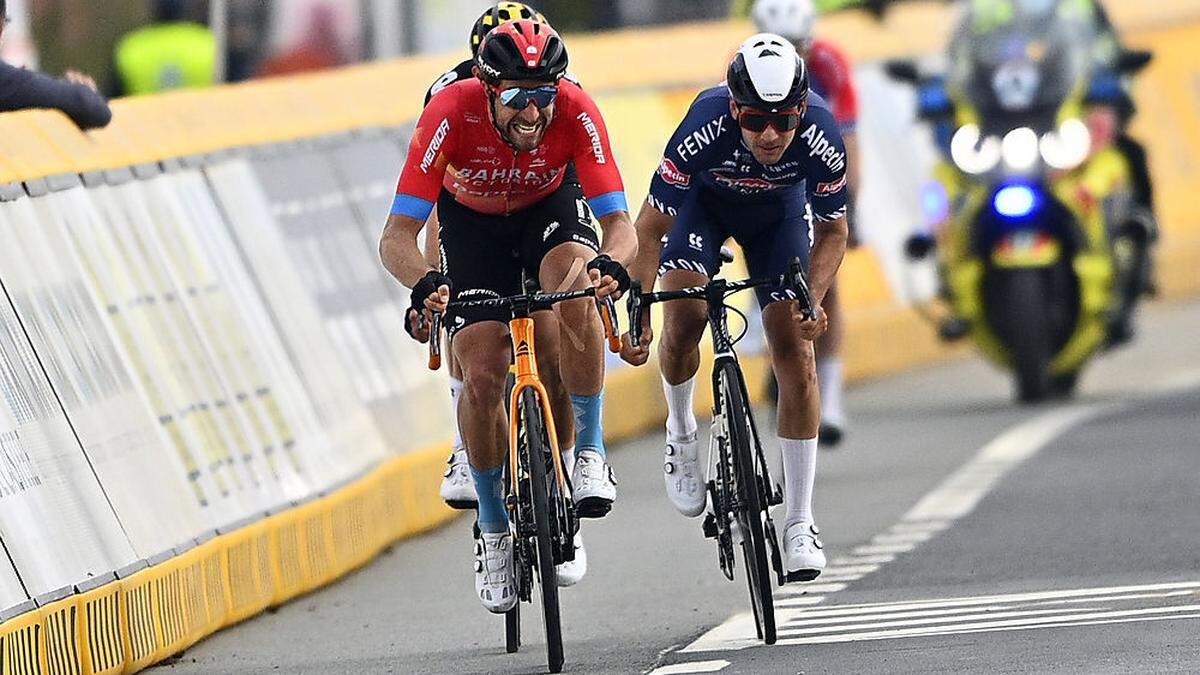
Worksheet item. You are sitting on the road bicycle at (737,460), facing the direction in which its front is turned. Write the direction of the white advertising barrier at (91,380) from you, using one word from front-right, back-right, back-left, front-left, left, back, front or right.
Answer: right

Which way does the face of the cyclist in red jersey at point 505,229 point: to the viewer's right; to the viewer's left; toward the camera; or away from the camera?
toward the camera

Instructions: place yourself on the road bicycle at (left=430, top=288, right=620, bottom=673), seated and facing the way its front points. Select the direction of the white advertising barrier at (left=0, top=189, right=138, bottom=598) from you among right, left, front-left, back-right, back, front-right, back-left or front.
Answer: right

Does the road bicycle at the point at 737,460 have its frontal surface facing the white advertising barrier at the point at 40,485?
no

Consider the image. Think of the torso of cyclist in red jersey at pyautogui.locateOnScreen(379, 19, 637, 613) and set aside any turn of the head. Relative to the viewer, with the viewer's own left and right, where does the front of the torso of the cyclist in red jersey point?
facing the viewer

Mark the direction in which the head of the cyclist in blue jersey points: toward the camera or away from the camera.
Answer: toward the camera

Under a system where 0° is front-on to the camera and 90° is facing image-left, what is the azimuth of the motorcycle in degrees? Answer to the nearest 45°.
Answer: approximately 0°

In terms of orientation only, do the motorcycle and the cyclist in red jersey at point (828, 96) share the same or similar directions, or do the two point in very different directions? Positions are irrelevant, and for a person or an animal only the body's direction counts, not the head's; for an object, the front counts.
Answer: same or similar directions

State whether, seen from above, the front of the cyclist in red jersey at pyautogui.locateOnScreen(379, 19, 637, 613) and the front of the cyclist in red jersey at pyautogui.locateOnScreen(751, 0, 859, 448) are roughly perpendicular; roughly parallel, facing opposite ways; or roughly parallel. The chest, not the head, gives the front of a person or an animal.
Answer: roughly parallel

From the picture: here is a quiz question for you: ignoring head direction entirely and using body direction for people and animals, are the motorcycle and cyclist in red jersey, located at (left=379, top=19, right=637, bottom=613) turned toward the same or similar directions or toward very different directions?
same or similar directions

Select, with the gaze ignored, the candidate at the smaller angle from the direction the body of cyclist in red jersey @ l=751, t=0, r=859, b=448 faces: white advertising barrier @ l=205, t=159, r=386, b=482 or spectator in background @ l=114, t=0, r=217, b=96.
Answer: the white advertising barrier

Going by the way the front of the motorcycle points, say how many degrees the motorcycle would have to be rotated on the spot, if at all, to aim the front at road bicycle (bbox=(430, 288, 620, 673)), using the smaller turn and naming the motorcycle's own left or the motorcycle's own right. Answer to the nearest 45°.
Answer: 0° — it already faces it

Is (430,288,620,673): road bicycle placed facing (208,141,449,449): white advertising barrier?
no

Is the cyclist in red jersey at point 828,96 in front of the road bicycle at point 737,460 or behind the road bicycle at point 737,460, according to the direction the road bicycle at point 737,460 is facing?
behind

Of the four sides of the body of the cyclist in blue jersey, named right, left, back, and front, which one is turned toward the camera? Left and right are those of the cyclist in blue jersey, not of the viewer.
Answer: front

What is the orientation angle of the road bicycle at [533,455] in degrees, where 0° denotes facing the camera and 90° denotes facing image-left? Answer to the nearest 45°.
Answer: approximately 0°
